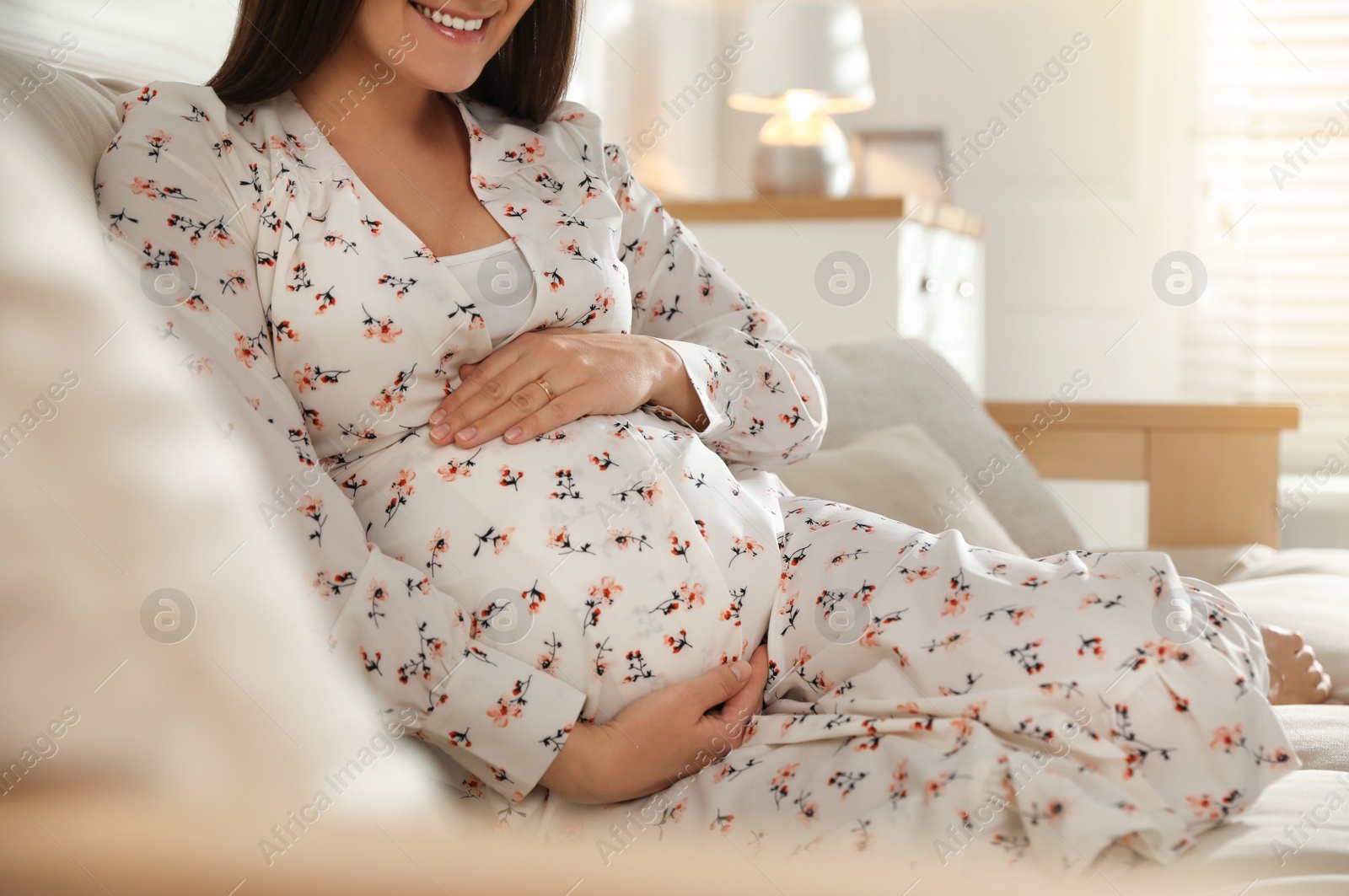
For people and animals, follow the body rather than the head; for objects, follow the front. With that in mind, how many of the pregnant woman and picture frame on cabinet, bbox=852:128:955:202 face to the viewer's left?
0

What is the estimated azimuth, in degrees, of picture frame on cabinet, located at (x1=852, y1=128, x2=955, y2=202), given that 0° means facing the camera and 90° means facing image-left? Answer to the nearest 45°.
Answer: approximately 0°

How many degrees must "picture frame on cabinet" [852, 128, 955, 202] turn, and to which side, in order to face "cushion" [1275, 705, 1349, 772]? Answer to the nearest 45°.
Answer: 0° — it already faces it

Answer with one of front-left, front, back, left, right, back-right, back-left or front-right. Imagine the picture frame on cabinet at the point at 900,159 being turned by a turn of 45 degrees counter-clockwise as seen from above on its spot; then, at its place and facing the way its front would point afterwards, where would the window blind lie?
front-left

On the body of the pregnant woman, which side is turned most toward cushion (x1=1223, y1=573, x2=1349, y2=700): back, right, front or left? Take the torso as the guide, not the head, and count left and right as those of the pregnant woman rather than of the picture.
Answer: left

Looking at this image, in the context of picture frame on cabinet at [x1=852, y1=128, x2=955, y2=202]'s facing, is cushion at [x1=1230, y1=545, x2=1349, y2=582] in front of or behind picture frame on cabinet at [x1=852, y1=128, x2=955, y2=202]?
in front

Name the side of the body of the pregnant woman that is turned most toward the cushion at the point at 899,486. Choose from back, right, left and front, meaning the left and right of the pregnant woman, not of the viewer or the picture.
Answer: left

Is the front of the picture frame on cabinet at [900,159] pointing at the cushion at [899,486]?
yes

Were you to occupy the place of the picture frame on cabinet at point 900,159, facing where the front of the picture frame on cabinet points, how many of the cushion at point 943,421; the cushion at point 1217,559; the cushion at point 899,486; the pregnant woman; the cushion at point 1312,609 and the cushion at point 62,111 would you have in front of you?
6

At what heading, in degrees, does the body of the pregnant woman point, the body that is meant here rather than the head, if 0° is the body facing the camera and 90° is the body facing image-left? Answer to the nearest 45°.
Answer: approximately 315°

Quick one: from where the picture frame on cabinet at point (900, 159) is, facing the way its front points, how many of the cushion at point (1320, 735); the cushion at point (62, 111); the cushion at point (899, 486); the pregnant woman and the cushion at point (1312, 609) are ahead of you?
5

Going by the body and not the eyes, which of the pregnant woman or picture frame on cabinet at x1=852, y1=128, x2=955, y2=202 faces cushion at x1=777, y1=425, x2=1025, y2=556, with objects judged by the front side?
the picture frame on cabinet
